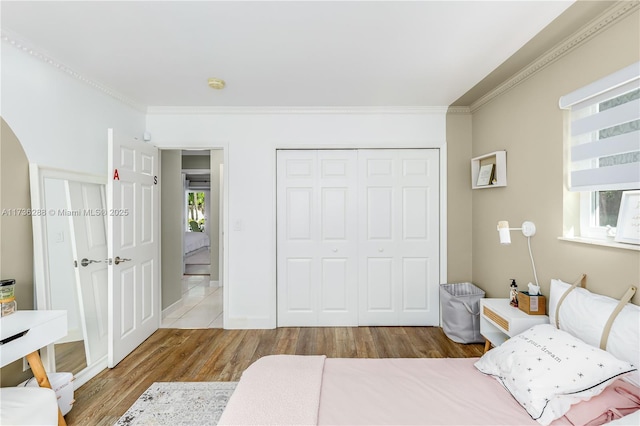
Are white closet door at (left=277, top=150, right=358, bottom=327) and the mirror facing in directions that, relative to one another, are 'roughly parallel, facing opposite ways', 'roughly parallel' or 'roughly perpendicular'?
roughly perpendicular

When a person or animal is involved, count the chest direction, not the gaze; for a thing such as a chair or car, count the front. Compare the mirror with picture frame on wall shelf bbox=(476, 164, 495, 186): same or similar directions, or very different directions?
very different directions

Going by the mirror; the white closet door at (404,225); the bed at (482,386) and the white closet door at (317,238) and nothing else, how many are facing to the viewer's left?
1

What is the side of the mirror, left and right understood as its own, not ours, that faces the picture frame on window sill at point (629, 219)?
front

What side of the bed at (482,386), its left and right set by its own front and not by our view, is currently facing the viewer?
left

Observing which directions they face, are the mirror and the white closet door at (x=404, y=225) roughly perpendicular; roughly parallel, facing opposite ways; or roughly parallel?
roughly perpendicular

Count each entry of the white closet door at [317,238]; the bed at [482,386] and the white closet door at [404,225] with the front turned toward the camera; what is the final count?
2

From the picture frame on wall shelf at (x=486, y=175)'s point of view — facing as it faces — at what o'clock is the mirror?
The mirror is roughly at 12 o'clock from the picture frame on wall shelf.

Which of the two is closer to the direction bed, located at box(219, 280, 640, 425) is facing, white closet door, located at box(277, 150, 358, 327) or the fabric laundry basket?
the white closet door
